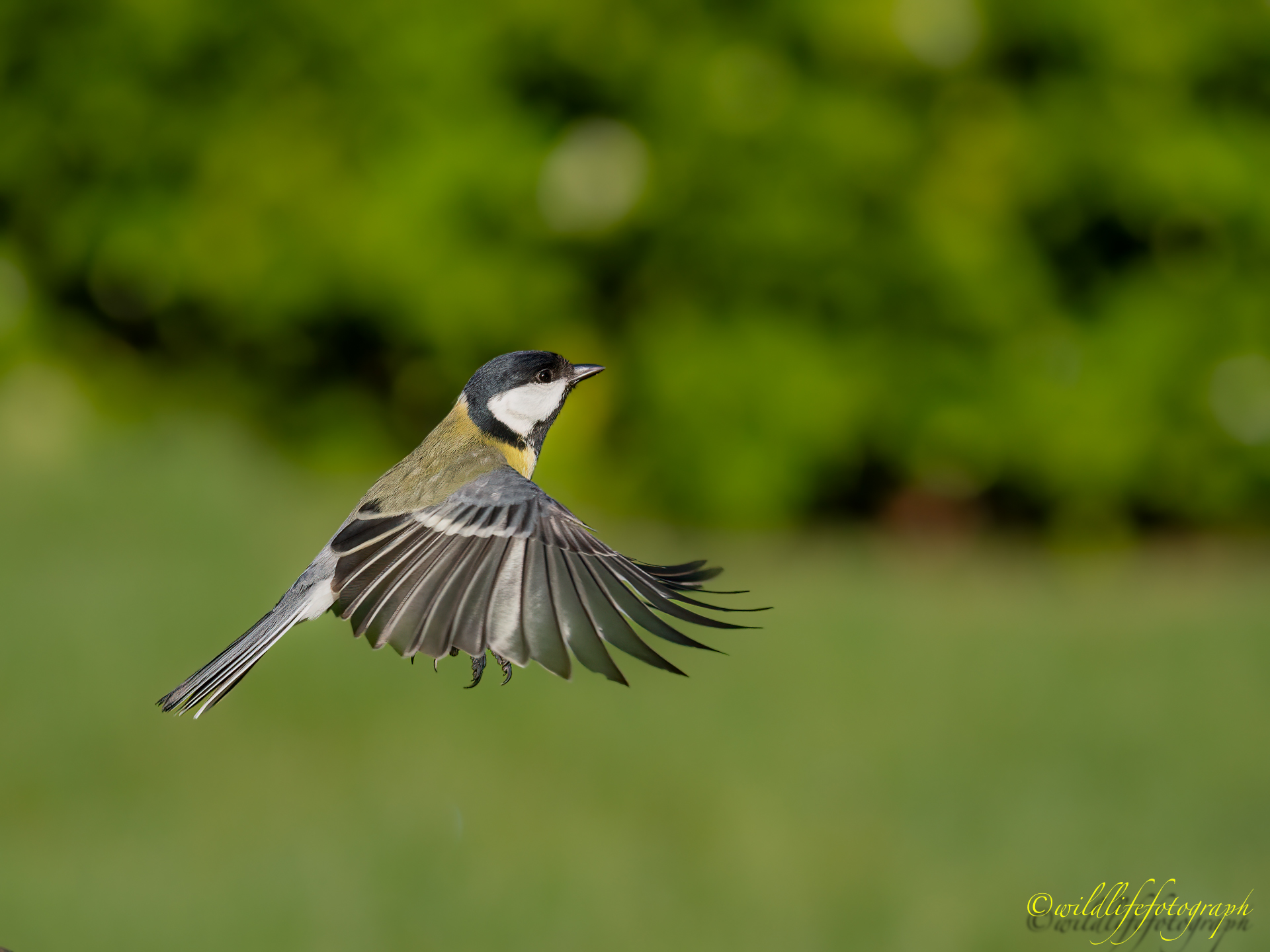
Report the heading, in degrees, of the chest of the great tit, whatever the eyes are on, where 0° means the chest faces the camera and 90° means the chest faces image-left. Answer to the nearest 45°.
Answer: approximately 270°
